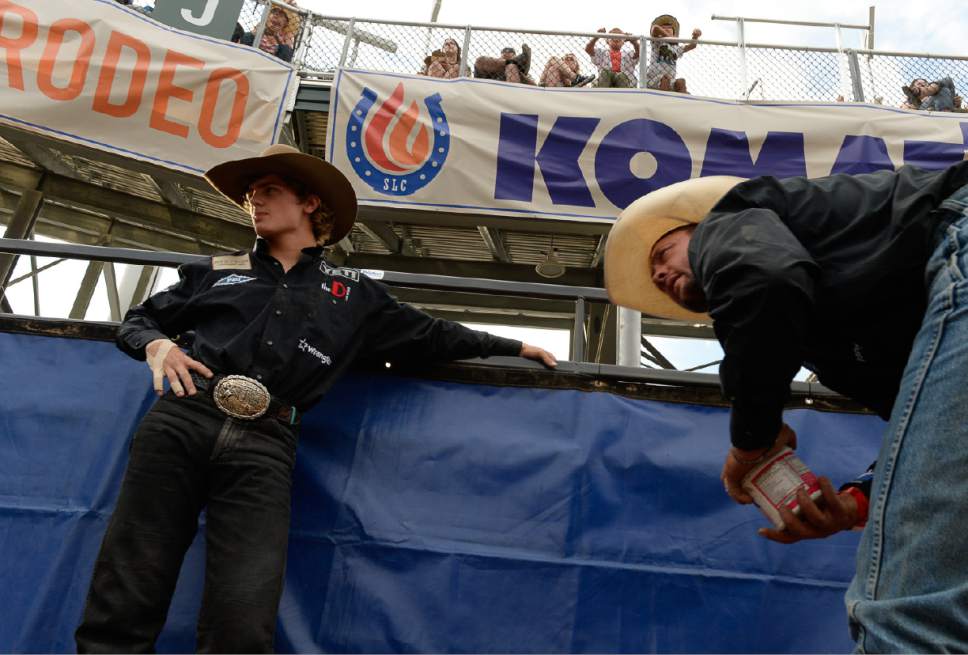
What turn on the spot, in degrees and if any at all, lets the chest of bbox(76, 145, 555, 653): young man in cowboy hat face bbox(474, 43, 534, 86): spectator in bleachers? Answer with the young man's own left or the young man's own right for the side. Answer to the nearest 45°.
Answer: approximately 180°

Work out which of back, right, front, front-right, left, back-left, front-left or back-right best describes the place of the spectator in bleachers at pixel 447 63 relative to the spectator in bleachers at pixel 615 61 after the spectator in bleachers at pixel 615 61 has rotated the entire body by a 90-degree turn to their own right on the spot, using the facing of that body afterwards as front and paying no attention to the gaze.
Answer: front

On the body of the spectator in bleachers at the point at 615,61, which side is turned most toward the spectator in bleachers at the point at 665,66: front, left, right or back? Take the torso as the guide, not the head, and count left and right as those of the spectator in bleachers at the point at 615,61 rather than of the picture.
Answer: left

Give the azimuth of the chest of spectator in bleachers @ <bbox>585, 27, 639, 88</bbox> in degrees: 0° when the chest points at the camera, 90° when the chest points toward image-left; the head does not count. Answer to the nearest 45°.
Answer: approximately 0°

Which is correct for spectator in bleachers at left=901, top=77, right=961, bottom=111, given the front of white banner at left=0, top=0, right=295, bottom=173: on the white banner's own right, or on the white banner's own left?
on the white banner's own left

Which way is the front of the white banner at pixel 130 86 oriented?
toward the camera

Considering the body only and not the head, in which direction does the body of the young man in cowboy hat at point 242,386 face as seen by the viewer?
toward the camera

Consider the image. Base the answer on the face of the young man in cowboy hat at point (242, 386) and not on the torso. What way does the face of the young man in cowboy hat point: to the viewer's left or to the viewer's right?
to the viewer's left

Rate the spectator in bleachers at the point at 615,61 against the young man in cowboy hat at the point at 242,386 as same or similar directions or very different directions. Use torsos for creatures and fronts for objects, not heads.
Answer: same or similar directions

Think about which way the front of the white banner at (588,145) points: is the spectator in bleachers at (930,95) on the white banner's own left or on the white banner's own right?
on the white banner's own left

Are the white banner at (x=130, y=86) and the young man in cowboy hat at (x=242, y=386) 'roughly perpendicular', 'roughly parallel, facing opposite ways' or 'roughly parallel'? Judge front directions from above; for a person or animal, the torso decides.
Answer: roughly parallel

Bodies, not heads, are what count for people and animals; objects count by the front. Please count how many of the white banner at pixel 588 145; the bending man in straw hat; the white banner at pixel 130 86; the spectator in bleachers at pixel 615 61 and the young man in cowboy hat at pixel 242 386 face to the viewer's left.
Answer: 1

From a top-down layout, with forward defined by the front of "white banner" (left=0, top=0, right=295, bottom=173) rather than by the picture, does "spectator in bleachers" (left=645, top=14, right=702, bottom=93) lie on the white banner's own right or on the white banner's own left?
on the white banner's own left
